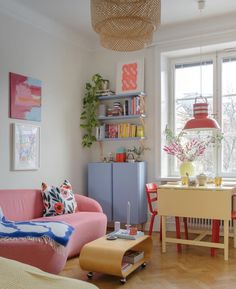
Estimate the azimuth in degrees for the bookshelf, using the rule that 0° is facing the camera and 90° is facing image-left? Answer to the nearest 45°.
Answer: approximately 0°

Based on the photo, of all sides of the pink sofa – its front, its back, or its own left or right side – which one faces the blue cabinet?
left

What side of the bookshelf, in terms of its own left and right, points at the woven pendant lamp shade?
front

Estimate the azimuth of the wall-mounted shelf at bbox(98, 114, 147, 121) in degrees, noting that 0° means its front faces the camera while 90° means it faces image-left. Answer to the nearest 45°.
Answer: approximately 0°

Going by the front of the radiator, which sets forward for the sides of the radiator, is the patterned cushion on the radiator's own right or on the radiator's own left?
on the radiator's own right

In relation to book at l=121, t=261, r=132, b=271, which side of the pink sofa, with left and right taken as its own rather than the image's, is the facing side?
front

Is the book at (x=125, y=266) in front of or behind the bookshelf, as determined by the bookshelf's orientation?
in front
